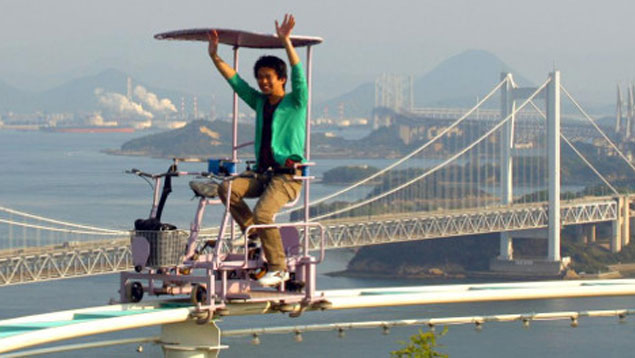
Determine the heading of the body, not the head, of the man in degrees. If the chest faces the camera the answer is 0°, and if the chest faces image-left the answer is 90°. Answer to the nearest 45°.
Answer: approximately 45°

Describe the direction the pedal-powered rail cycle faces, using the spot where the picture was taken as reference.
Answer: facing the viewer and to the left of the viewer
